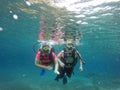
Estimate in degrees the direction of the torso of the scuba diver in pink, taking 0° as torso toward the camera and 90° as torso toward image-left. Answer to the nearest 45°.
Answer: approximately 0°
